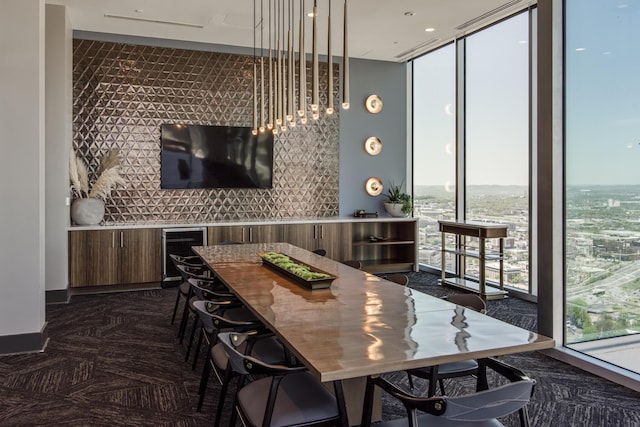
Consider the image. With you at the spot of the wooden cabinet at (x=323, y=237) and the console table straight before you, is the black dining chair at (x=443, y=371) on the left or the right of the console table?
right

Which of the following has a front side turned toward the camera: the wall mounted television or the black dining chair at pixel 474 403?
the wall mounted television

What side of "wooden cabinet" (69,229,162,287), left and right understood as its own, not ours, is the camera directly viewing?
front

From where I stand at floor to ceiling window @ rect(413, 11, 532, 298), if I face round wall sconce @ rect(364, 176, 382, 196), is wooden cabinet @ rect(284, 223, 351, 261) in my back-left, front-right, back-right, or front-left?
front-left

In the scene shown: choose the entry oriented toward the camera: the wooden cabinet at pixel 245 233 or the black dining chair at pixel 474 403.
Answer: the wooden cabinet

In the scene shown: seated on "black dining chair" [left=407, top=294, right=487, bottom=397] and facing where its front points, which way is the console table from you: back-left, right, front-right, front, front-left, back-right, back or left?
back-right

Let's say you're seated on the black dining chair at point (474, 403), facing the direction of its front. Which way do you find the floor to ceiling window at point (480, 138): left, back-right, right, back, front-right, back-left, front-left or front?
front-right

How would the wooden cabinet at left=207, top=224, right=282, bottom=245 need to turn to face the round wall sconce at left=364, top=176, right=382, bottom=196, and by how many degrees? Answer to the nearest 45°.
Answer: approximately 135° to its left

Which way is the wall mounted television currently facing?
toward the camera

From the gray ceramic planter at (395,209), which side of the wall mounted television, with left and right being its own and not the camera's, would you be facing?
left

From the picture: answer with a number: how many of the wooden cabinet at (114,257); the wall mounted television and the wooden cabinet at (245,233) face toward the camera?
3

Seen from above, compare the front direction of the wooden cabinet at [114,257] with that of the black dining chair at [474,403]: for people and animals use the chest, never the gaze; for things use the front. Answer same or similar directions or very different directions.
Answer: very different directions

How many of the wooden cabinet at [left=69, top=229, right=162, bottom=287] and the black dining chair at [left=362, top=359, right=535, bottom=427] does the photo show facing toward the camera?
1

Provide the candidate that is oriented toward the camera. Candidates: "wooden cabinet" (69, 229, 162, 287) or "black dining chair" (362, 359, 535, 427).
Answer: the wooden cabinet

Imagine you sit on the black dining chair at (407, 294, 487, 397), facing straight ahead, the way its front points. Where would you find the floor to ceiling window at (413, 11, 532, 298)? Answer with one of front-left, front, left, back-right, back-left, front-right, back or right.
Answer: back-right

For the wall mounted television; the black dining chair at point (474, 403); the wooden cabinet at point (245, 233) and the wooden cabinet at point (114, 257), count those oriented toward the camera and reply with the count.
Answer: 3

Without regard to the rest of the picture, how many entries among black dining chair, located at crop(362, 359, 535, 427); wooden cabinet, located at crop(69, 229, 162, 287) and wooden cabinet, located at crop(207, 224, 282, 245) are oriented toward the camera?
2

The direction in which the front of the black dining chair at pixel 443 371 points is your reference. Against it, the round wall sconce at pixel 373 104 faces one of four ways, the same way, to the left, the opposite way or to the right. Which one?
to the left
